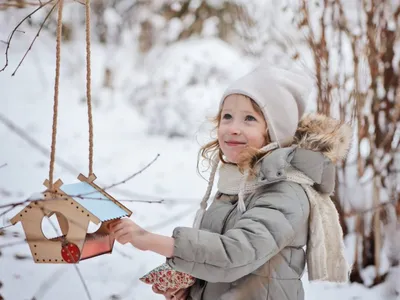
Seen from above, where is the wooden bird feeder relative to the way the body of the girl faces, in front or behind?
in front

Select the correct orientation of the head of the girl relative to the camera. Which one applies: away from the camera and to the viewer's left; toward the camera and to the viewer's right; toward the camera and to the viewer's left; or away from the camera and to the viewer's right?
toward the camera and to the viewer's left

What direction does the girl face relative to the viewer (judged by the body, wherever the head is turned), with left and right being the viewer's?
facing the viewer and to the left of the viewer
